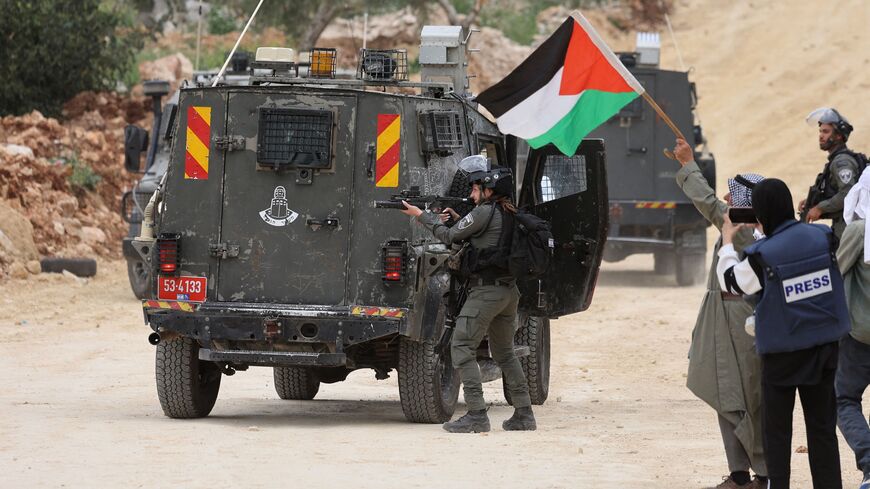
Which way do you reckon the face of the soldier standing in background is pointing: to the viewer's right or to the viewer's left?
to the viewer's left

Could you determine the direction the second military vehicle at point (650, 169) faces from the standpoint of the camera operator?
facing away from the viewer

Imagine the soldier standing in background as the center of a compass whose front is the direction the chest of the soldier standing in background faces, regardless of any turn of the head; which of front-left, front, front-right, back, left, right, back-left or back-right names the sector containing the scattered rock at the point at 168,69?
front-right

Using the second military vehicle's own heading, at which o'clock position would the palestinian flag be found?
The palestinian flag is roughly at 6 o'clock from the second military vehicle.

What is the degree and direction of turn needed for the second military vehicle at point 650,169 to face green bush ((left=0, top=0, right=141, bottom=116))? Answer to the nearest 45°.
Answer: approximately 90° to its left

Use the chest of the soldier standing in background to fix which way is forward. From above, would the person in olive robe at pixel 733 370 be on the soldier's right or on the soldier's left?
on the soldier's left

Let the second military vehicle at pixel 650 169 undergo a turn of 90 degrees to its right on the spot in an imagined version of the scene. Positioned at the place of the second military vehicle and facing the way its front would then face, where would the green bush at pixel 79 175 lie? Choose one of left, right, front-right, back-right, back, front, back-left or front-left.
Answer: back

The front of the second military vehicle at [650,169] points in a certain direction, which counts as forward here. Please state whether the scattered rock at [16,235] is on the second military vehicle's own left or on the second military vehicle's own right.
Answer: on the second military vehicle's own left

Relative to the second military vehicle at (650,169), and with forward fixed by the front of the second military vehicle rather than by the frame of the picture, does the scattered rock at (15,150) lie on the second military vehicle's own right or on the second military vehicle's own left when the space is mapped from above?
on the second military vehicle's own left

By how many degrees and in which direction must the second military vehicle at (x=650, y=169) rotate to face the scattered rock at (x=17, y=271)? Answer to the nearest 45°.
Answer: approximately 135° to its left

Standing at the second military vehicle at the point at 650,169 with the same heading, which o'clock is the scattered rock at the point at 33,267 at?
The scattered rock is roughly at 8 o'clock from the second military vehicle.

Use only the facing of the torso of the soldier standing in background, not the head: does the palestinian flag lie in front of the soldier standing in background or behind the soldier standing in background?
in front

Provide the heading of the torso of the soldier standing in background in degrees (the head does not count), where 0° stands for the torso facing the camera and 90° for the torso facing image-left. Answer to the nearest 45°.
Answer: approximately 90°

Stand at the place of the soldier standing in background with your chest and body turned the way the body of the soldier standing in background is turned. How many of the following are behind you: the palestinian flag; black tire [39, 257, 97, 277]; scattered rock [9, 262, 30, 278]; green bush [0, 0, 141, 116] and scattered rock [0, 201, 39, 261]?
0
